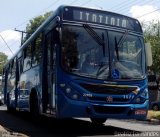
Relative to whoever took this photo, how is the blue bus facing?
facing the viewer and to the right of the viewer

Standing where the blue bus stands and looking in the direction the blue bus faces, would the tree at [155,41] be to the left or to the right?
on its left
